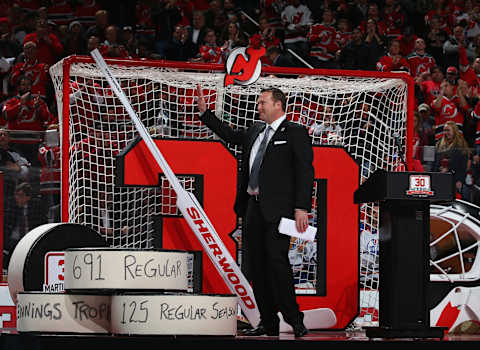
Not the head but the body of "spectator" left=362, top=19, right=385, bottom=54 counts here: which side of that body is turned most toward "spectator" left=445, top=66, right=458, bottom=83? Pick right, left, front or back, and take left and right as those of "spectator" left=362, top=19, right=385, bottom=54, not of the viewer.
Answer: left

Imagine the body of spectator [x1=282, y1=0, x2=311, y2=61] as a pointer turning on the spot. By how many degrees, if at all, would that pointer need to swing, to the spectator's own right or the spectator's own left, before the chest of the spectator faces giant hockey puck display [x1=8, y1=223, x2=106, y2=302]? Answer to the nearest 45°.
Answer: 0° — they already face it

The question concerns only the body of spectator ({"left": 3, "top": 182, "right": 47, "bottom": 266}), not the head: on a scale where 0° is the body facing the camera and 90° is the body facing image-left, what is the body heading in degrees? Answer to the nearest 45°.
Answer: approximately 0°

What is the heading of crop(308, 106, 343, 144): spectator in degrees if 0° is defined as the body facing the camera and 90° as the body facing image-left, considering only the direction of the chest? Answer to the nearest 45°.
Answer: approximately 0°

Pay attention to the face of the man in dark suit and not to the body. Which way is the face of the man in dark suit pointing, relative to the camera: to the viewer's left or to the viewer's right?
to the viewer's left

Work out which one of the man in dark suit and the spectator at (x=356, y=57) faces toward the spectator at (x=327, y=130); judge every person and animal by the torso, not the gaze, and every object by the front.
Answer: the spectator at (x=356, y=57)

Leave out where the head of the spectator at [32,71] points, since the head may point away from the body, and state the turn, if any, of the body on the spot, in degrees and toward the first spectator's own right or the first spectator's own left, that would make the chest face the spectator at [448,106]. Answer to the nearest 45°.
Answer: approximately 90° to the first spectator's own left

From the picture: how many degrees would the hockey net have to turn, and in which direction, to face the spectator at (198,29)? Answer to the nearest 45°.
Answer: approximately 180°

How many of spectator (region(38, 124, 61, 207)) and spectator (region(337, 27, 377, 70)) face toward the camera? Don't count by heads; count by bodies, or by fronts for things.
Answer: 2
